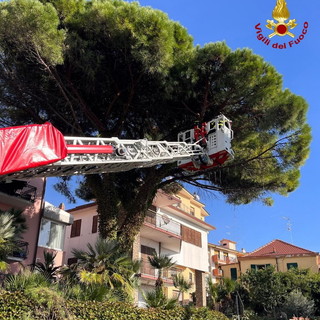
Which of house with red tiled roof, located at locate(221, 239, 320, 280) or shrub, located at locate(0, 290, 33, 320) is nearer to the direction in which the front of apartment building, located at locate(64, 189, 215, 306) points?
the shrub

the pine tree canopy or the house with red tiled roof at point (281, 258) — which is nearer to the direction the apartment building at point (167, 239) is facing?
the pine tree canopy

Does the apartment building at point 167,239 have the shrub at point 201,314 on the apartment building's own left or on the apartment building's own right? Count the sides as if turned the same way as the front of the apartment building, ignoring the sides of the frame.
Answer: on the apartment building's own left

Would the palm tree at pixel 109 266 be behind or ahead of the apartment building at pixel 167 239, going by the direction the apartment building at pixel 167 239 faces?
ahead

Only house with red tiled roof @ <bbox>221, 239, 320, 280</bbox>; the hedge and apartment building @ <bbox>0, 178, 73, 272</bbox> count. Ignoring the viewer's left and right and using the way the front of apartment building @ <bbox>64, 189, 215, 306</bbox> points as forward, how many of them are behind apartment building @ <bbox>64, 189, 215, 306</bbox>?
1
